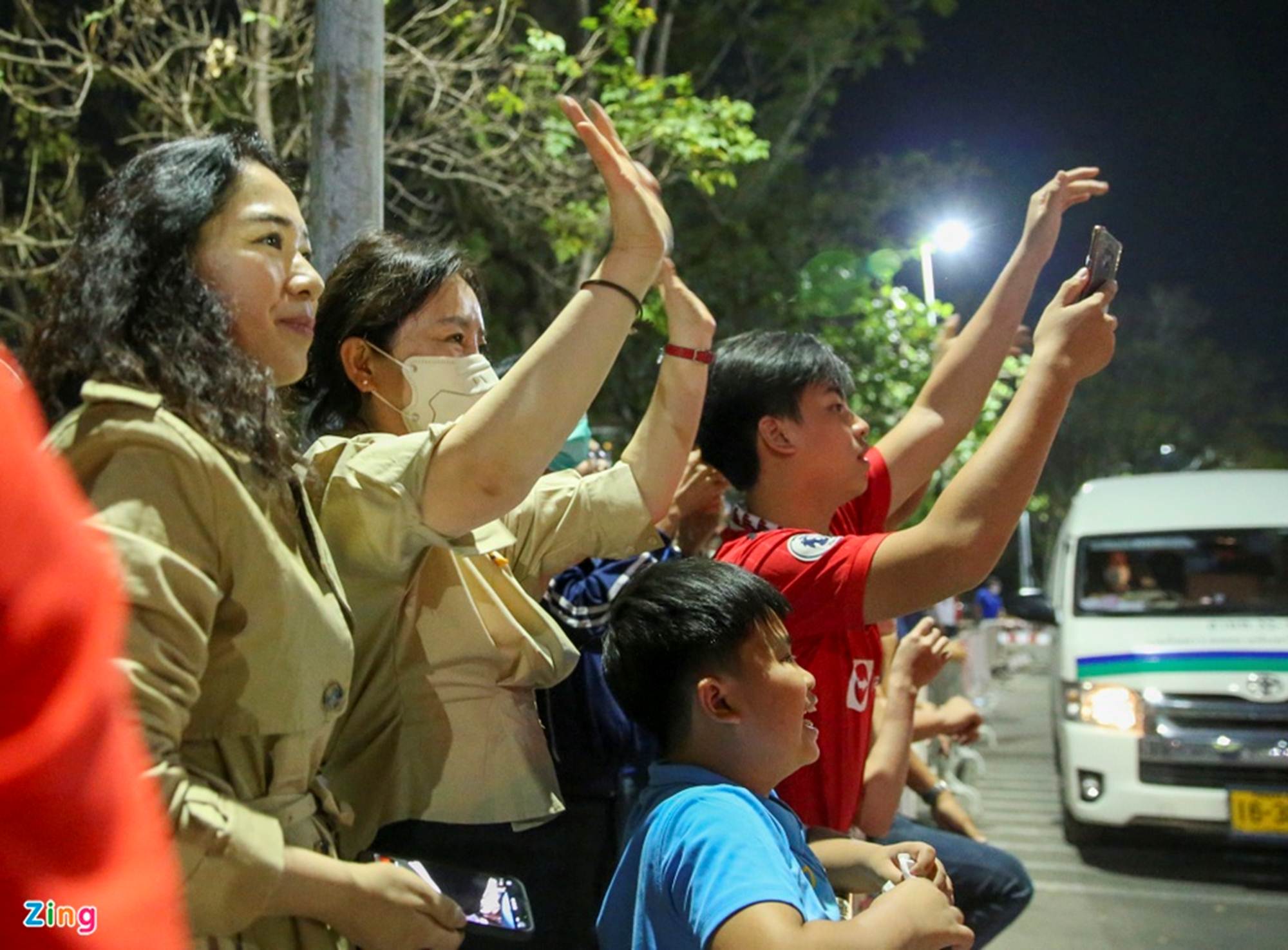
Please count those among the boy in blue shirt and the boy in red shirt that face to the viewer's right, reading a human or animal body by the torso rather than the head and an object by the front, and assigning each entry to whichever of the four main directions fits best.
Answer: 2

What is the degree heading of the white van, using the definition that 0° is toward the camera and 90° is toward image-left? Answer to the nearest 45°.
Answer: approximately 0°

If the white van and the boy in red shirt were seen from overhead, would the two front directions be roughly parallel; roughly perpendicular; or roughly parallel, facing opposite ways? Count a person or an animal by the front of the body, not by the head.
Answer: roughly perpendicular

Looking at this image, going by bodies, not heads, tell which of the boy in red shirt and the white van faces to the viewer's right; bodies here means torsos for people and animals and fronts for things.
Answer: the boy in red shirt

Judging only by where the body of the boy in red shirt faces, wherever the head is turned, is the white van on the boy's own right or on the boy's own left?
on the boy's own left

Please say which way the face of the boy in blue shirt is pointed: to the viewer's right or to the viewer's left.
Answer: to the viewer's right

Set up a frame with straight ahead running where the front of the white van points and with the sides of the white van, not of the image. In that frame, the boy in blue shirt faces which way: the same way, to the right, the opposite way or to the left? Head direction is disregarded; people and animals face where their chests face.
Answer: to the left

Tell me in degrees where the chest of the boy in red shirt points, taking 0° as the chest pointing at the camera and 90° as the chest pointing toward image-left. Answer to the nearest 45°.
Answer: approximately 270°

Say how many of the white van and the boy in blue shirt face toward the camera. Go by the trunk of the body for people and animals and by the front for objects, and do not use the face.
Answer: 1

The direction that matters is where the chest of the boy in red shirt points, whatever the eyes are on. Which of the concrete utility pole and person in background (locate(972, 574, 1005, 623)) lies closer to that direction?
the person in background

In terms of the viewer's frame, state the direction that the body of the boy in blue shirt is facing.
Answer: to the viewer's right

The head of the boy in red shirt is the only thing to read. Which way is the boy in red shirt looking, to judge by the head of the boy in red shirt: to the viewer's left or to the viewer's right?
to the viewer's right
